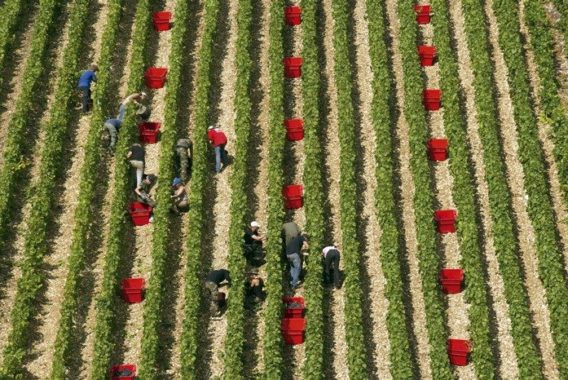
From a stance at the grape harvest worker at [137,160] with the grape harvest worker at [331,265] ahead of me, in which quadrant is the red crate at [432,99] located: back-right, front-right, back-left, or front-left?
front-left

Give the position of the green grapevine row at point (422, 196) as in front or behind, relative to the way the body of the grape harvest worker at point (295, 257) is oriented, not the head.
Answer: in front

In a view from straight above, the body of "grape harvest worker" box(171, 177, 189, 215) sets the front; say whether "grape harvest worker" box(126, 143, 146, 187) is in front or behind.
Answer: in front

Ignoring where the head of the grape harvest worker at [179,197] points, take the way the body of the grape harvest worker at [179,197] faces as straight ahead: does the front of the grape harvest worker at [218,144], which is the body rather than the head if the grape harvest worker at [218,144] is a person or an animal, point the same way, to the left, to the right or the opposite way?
the same way

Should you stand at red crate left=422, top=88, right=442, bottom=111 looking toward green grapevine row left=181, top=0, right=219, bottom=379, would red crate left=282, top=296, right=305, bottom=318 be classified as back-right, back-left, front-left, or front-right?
front-left

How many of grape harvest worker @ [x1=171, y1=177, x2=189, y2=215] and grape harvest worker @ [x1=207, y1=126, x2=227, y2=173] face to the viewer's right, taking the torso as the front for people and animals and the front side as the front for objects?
0

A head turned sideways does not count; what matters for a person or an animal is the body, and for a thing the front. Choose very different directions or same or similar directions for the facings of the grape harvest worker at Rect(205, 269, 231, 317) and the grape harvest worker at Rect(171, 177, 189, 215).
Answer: very different directions
